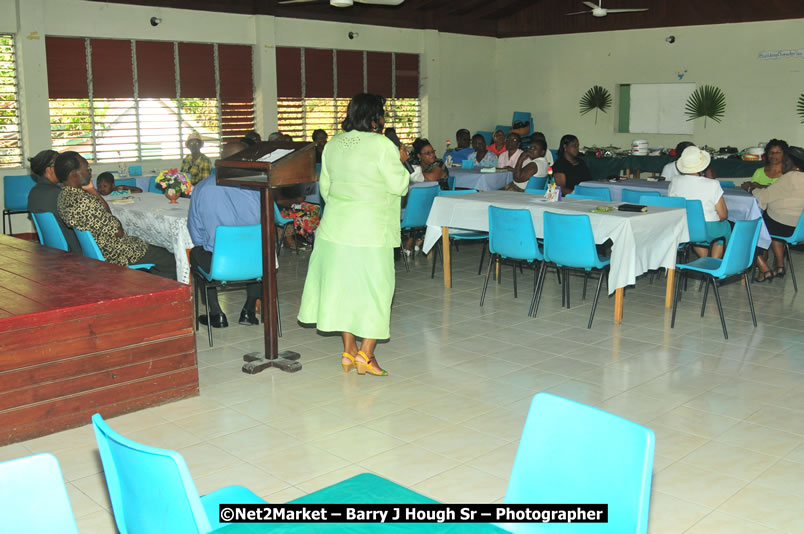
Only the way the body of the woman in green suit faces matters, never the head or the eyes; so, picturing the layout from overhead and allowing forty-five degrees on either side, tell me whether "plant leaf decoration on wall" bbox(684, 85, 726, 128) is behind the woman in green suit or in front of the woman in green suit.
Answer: in front

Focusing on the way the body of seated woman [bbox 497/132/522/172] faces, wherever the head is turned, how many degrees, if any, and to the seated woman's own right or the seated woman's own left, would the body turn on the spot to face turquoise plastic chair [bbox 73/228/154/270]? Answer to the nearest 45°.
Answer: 0° — they already face it

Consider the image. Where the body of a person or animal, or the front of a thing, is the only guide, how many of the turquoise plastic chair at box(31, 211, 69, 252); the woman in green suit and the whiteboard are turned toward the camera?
1

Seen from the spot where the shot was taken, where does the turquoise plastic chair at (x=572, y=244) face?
facing away from the viewer and to the right of the viewer

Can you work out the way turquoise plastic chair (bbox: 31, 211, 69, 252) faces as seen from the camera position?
facing away from the viewer and to the right of the viewer

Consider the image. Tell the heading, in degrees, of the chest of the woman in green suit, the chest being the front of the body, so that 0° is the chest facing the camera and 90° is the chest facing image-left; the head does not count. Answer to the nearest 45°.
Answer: approximately 225°

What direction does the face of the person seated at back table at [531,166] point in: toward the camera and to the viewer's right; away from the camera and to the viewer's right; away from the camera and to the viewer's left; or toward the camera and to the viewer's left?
toward the camera and to the viewer's left

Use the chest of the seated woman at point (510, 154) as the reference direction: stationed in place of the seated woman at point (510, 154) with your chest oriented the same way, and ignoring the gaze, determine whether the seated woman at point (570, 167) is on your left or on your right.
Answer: on your left

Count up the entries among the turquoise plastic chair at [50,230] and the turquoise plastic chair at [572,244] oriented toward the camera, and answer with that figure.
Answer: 0
